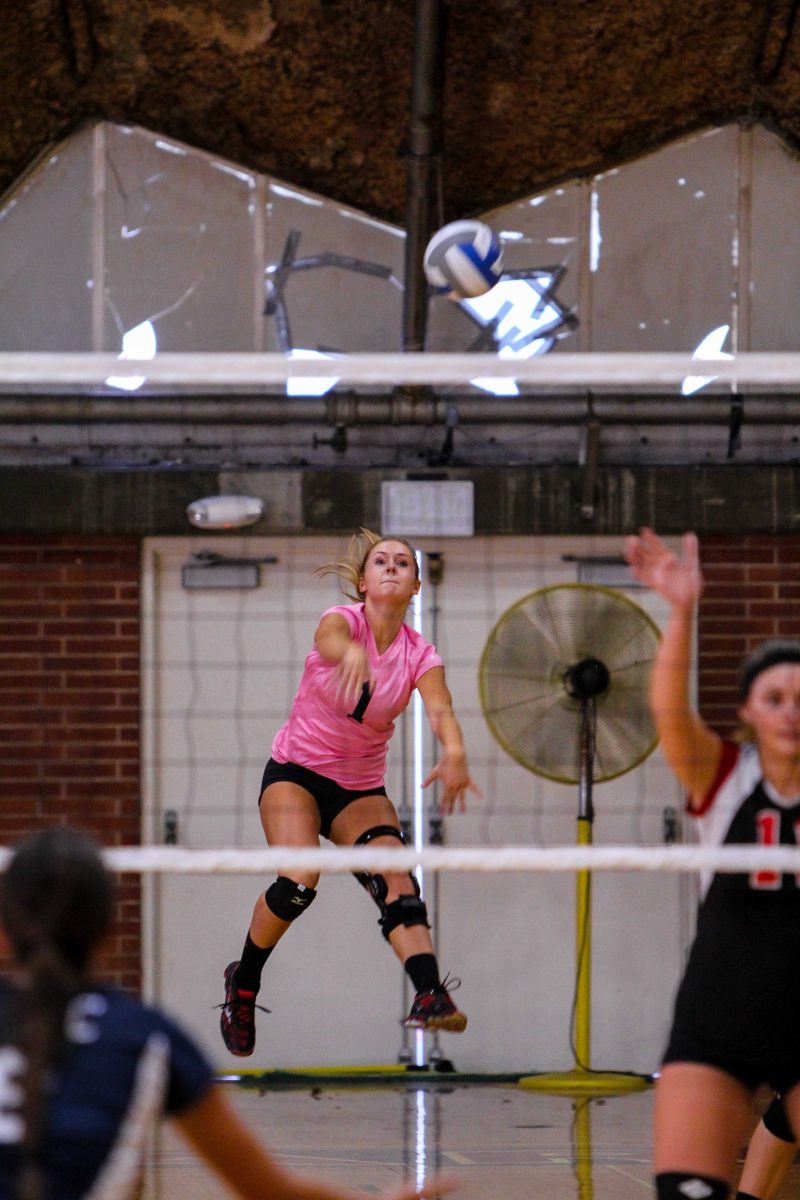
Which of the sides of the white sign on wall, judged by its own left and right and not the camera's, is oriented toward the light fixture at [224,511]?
right

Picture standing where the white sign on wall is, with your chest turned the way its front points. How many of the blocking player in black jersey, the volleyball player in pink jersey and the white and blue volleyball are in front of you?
3

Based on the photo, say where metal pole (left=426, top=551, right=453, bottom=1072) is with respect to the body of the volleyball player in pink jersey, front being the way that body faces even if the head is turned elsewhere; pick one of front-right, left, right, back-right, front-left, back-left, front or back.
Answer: back

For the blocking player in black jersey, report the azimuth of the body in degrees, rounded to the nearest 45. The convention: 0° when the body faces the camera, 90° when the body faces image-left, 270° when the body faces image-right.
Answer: approximately 0°

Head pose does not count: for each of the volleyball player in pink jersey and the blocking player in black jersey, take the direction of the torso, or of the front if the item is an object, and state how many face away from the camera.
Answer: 0

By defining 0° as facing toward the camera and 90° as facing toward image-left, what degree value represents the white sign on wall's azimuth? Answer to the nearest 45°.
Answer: approximately 0°

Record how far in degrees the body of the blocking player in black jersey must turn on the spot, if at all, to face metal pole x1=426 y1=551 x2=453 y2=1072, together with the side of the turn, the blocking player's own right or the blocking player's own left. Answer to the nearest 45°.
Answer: approximately 180°
